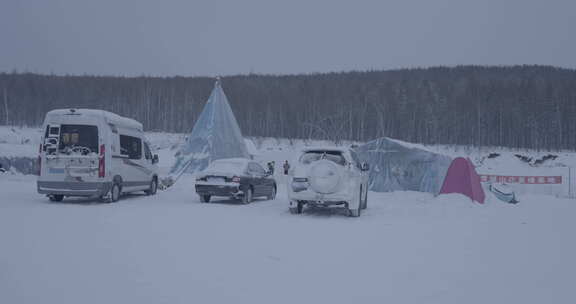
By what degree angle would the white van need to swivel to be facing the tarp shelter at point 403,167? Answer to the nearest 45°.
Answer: approximately 45° to its right

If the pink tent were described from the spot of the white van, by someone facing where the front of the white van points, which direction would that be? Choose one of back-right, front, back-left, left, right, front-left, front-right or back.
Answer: front-right

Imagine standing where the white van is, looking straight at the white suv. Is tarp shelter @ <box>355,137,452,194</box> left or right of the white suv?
left

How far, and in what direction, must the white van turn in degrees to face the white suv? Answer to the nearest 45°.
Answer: approximately 90° to its right

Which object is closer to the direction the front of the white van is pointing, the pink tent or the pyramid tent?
the pyramid tent

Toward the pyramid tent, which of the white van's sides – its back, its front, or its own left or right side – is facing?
front

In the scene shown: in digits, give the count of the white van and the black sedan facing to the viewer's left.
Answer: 0

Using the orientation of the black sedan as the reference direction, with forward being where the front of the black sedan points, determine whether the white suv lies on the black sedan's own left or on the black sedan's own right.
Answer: on the black sedan's own right

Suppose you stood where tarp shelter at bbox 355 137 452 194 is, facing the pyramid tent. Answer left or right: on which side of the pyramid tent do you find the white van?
left

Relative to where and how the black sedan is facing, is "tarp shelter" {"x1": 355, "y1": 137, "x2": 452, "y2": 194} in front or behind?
in front

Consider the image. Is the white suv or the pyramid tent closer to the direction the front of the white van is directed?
the pyramid tent

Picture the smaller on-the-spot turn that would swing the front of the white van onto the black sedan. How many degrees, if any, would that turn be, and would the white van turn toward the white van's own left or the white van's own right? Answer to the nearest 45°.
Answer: approximately 45° to the white van's own right

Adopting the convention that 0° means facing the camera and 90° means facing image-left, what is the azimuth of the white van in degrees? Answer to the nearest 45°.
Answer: approximately 225°

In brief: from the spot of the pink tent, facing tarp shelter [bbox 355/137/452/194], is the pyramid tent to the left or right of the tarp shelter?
left
